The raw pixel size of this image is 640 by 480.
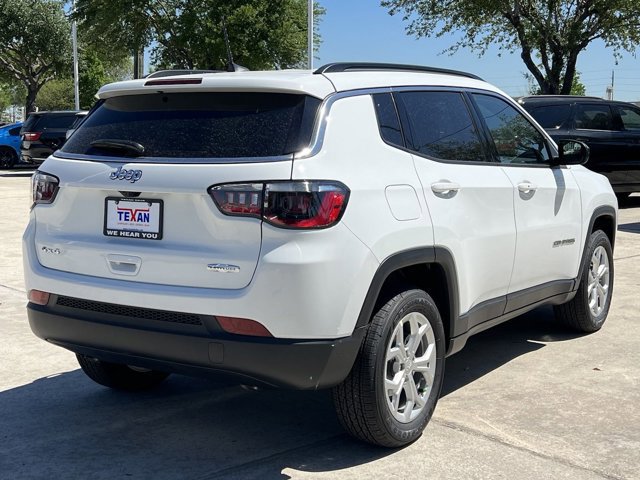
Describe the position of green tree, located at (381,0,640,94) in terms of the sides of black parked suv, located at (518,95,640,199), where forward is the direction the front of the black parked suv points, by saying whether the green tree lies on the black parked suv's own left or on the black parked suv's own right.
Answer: on the black parked suv's own left

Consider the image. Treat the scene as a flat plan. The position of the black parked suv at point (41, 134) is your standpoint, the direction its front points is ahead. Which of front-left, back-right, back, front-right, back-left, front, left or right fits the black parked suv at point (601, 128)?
right

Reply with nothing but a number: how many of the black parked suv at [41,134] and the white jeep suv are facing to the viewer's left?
0

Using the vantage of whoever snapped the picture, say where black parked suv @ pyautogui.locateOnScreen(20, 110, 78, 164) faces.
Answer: facing away from the viewer and to the right of the viewer

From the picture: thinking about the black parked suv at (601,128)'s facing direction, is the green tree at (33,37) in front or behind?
behind

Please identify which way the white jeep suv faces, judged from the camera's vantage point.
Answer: facing away from the viewer and to the right of the viewer

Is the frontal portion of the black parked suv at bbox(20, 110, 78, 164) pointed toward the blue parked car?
no

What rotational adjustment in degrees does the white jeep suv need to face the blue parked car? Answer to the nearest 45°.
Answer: approximately 45° to its left

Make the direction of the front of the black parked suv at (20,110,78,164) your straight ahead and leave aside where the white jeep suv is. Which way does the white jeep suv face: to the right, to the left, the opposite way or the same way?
the same way

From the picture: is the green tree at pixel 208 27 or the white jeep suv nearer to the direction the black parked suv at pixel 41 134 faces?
the green tree

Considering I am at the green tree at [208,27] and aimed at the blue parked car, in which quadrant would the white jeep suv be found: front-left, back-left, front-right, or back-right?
front-left

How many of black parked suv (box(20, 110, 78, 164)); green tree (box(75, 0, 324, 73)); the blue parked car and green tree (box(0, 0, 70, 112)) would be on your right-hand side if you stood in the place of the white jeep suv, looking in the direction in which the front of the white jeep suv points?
0

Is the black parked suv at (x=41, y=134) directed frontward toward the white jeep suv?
no

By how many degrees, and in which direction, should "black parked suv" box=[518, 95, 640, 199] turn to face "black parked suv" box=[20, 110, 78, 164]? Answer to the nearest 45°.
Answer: approximately 180°

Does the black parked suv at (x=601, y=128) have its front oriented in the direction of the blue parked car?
no

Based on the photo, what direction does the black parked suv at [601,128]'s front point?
to the viewer's right

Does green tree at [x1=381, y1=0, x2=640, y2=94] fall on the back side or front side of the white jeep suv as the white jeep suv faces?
on the front side

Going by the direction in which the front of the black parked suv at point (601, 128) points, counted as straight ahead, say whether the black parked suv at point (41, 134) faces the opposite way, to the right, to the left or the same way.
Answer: to the left

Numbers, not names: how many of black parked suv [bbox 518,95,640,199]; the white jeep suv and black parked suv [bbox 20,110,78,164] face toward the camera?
0

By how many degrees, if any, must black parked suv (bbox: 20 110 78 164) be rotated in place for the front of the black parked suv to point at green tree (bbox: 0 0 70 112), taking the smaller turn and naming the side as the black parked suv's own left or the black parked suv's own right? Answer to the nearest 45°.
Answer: approximately 45° to the black parked suv's own left
